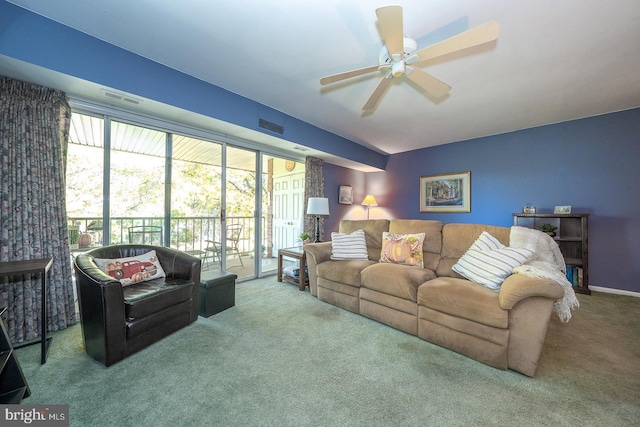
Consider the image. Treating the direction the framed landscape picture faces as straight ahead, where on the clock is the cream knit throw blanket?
The cream knit throw blanket is roughly at 10 o'clock from the framed landscape picture.

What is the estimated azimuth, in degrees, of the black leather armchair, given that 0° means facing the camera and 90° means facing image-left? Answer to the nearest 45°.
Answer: approximately 315°

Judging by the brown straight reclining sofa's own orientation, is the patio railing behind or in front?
in front

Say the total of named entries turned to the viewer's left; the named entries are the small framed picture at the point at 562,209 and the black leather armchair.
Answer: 0

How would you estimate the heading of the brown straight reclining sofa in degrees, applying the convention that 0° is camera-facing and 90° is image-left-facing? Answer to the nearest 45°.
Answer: approximately 45°

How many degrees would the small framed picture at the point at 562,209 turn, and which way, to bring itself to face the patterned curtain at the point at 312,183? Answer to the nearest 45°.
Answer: approximately 45° to its right

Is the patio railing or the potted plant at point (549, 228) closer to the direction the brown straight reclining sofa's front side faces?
the patio railing

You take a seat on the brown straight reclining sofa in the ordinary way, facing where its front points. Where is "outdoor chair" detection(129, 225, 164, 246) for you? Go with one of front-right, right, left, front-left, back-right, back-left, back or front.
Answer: front-right

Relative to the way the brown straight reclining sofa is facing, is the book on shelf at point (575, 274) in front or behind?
behind

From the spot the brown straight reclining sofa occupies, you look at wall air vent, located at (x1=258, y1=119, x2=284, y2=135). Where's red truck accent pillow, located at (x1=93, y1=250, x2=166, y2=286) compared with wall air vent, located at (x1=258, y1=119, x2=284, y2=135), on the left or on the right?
left

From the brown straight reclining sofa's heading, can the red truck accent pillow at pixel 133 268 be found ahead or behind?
ahead

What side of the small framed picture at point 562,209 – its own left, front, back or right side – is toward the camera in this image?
front

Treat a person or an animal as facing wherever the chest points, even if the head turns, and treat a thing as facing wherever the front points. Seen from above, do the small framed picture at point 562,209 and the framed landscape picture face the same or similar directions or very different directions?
same or similar directions

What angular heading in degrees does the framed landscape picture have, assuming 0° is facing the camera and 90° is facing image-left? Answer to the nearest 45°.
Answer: approximately 45°

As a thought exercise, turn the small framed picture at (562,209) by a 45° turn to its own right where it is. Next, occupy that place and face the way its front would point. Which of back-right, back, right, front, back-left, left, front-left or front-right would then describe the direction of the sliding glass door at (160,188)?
front

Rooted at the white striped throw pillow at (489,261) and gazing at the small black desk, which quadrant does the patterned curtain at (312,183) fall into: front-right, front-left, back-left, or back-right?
front-right
